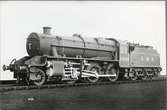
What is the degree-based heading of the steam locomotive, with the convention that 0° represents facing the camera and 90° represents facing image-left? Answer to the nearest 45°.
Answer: approximately 45°
